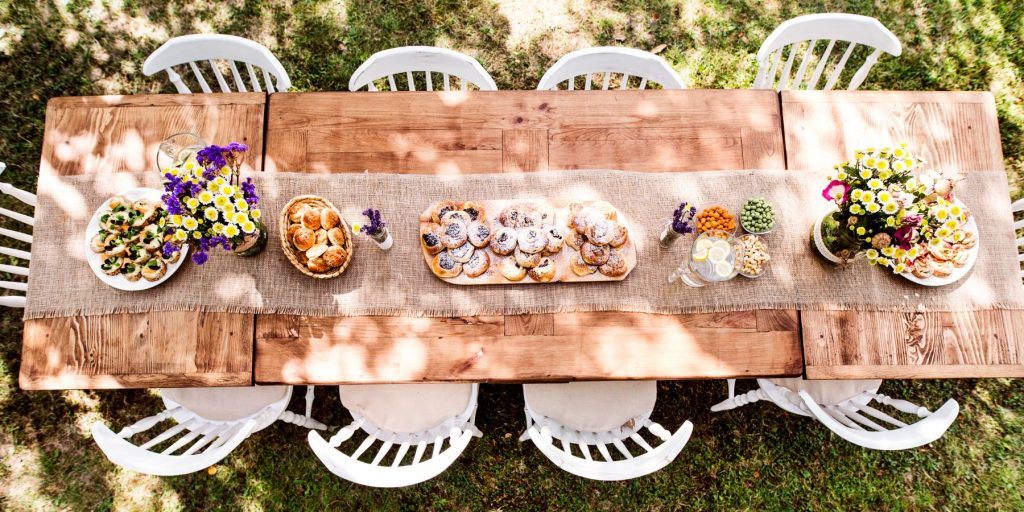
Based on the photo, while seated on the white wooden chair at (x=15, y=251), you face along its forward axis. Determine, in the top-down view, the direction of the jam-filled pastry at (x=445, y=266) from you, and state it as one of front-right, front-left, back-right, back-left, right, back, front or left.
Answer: front-right

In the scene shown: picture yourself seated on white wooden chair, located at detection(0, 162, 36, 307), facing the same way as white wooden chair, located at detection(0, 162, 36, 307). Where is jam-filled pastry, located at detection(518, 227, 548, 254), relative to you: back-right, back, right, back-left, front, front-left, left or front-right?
front-right

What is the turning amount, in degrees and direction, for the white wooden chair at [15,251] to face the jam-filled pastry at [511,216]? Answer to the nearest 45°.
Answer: approximately 45° to its right

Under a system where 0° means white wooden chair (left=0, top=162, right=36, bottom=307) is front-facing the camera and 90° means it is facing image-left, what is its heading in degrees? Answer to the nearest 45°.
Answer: approximately 270°

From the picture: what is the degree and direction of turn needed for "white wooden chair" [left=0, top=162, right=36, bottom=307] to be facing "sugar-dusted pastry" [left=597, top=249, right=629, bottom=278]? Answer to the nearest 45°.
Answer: approximately 45° to its right

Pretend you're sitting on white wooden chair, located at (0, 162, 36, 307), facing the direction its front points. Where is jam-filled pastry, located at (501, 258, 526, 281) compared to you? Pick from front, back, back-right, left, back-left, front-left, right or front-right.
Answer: front-right

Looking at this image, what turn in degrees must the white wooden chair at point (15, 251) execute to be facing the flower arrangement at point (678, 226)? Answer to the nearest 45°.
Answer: approximately 45° to its right

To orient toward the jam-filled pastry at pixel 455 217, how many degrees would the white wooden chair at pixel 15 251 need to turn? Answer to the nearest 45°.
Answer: approximately 45° to its right

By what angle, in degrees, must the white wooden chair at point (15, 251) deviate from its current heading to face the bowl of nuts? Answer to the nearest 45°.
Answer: approximately 45° to its right
